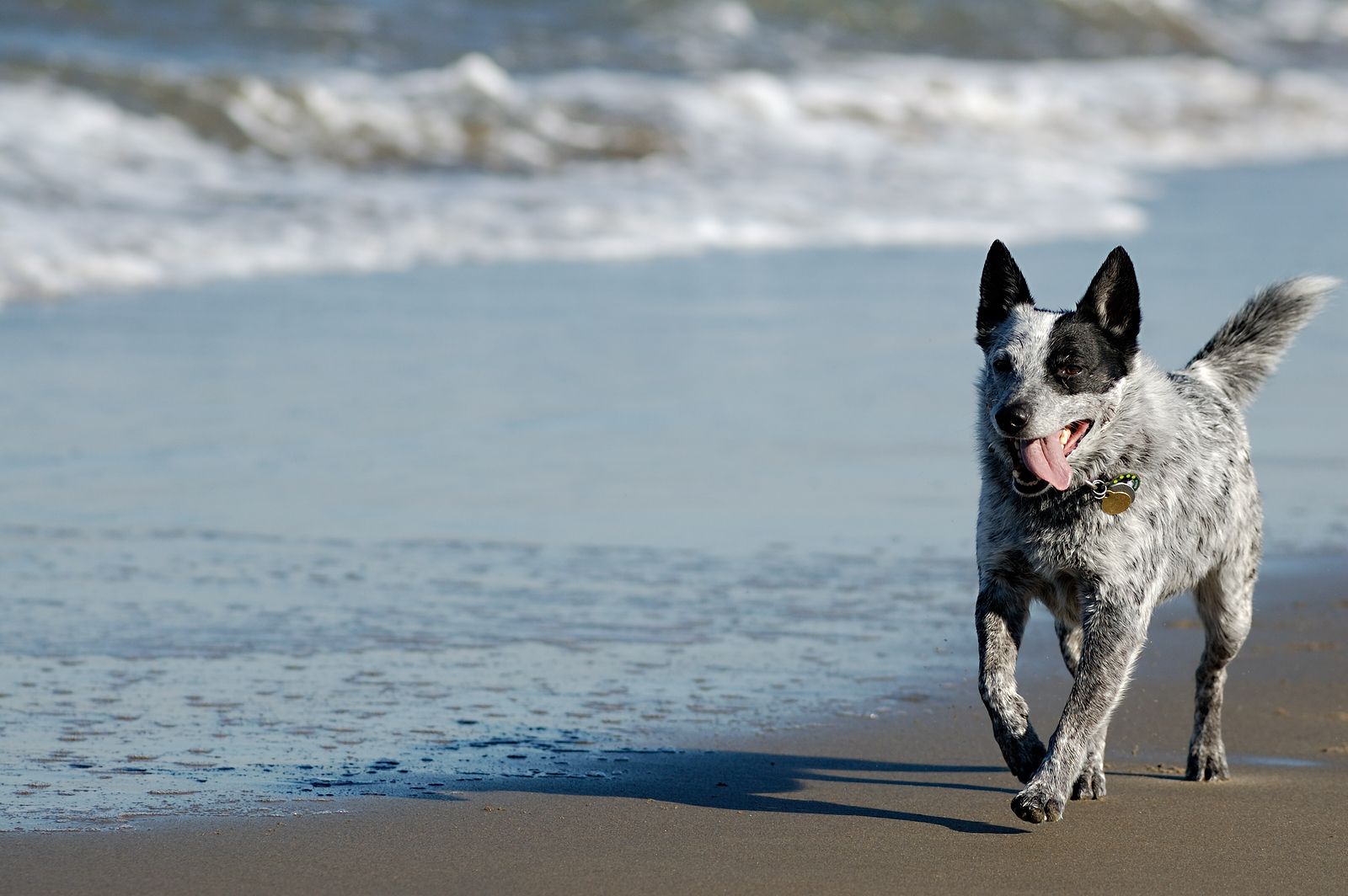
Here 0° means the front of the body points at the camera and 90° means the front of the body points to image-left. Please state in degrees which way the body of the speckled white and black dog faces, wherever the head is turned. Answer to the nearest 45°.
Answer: approximately 45°
